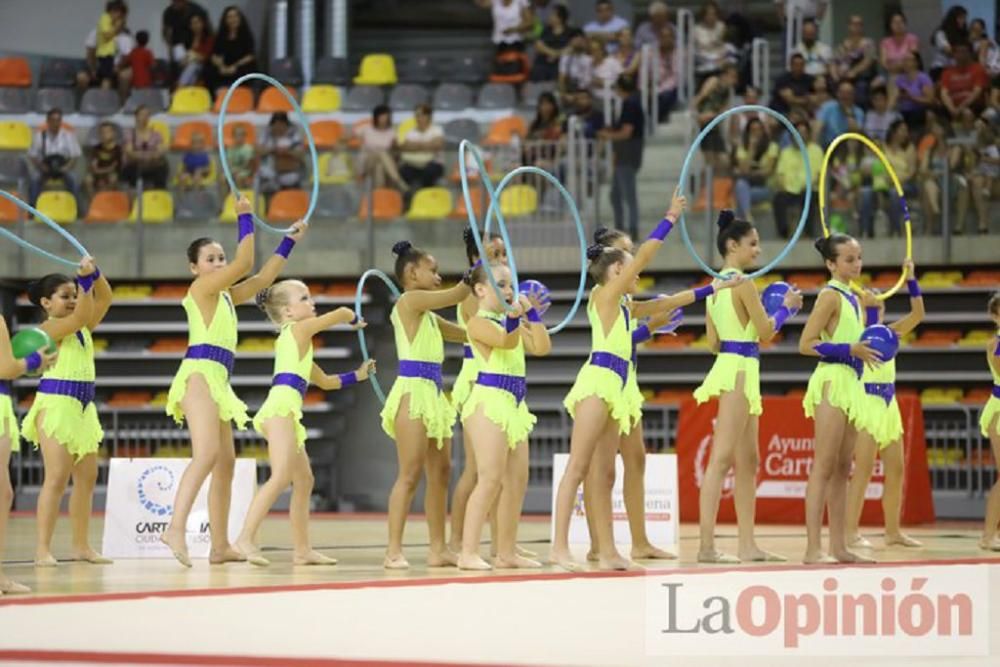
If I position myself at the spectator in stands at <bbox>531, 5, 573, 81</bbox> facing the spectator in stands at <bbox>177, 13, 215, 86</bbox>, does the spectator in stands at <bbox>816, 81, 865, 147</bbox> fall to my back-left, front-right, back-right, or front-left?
back-left

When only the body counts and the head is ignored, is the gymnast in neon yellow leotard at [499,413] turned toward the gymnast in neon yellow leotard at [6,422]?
no

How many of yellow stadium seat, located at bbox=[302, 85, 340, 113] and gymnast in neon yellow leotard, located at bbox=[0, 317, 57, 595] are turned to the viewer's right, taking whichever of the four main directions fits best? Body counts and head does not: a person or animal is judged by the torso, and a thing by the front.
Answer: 1

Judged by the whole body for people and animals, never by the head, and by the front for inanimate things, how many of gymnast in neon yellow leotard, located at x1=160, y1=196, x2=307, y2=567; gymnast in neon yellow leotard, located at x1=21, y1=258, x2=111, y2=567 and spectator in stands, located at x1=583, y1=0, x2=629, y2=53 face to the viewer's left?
0

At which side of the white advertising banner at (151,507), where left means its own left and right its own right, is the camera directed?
front

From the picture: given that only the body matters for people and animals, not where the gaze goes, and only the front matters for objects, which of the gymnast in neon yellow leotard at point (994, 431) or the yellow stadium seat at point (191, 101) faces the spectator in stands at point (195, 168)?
the yellow stadium seat

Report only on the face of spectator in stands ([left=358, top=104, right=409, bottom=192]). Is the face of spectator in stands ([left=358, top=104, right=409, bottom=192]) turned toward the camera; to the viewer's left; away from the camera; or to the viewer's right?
toward the camera

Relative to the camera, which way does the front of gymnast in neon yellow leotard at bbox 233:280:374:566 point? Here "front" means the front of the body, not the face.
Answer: to the viewer's right

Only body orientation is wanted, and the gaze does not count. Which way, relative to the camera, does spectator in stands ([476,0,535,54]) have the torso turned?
toward the camera

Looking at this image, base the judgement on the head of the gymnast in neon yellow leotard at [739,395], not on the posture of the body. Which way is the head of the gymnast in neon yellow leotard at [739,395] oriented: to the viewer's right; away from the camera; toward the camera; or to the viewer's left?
to the viewer's right

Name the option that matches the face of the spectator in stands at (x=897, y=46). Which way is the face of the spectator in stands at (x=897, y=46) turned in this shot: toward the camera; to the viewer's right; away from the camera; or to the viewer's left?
toward the camera

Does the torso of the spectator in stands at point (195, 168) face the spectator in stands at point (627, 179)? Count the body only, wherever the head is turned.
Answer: no

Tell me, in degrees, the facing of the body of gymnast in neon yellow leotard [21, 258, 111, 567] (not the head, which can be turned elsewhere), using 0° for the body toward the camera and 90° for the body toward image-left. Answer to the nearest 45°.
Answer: approximately 315°

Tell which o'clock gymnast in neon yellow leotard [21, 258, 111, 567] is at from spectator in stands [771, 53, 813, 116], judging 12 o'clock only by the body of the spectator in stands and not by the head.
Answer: The gymnast in neon yellow leotard is roughly at 1 o'clock from the spectator in stands.
